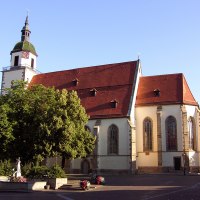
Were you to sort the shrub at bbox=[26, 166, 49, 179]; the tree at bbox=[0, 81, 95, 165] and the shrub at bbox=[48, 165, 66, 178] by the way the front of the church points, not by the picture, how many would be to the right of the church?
0

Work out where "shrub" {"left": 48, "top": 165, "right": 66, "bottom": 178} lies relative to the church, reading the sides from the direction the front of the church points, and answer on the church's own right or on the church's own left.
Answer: on the church's own left
